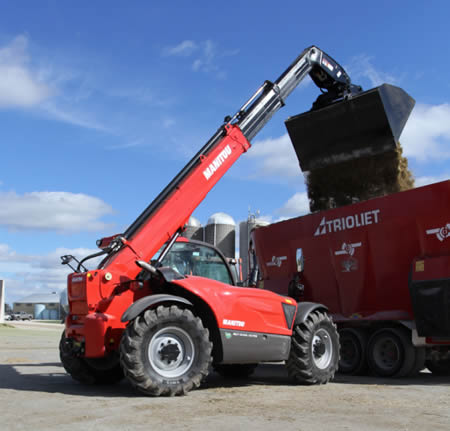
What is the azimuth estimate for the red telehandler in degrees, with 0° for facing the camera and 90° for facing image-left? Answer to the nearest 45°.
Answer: approximately 225°

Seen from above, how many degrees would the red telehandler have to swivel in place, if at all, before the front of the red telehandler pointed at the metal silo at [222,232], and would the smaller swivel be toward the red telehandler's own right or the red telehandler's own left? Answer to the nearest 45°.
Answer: approximately 45° to the red telehandler's own left
